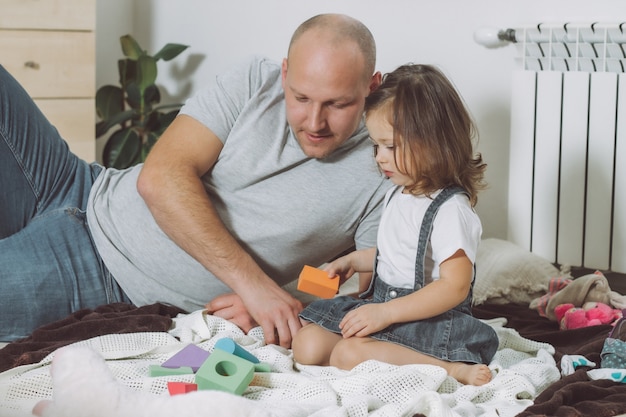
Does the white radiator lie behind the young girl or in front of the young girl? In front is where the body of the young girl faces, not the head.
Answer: behind

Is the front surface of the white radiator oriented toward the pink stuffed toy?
yes

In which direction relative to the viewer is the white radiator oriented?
toward the camera

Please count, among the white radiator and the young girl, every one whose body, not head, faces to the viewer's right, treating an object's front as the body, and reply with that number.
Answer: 0

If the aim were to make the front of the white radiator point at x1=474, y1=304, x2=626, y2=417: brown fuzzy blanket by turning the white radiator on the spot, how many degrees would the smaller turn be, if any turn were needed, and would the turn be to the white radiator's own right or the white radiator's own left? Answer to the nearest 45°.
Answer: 0° — it already faces it

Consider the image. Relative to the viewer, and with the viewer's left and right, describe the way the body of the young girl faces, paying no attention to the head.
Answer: facing the viewer and to the left of the viewer

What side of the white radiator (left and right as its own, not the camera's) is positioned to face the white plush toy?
front

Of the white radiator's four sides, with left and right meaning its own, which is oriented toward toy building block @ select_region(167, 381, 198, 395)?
front
